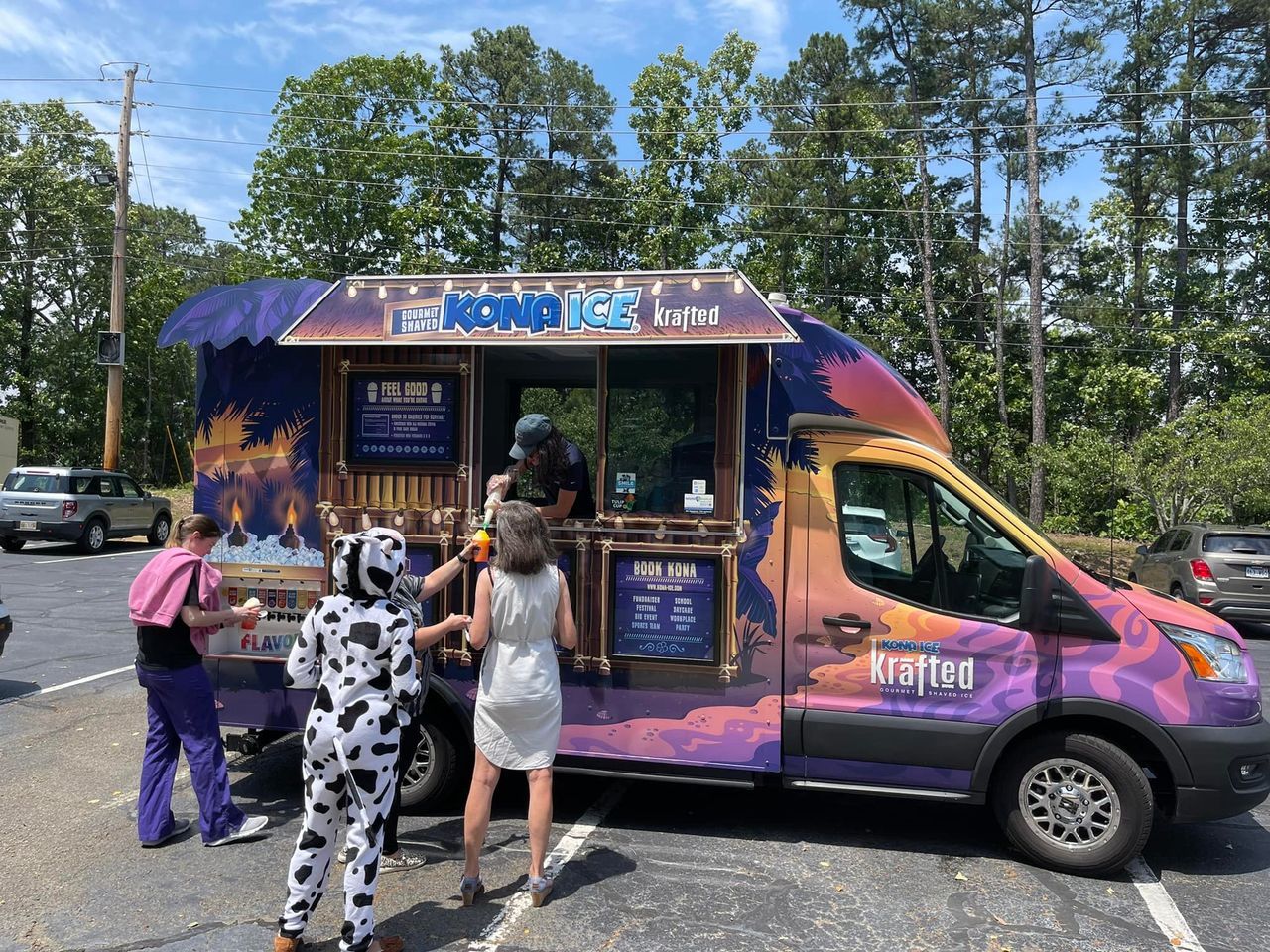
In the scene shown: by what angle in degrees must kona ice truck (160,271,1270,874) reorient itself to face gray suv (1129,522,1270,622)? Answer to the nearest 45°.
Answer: approximately 45° to its left

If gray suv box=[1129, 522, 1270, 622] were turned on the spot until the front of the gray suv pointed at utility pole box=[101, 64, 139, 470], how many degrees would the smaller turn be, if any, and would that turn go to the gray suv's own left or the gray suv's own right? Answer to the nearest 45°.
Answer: approximately 45° to the gray suv's own left

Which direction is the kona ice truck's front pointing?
to the viewer's right

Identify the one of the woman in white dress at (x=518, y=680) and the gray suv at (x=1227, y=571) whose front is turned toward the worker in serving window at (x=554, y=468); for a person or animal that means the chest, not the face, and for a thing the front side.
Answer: the woman in white dress

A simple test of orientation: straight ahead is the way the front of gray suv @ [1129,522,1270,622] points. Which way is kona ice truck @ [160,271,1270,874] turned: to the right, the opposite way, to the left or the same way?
to the right

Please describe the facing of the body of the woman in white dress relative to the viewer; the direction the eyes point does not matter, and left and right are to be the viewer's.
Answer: facing away from the viewer

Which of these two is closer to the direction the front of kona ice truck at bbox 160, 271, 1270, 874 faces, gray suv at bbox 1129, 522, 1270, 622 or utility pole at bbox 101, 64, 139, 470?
the gray suv

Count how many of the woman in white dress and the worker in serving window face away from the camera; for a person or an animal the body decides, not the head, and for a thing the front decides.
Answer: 1

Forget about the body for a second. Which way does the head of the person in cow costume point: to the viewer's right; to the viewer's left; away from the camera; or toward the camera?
away from the camera

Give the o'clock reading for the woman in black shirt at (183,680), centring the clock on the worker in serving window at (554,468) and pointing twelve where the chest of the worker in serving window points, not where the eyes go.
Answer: The woman in black shirt is roughly at 1 o'clock from the worker in serving window.

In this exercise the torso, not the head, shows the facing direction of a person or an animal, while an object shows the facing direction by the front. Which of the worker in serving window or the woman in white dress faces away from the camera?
the woman in white dress

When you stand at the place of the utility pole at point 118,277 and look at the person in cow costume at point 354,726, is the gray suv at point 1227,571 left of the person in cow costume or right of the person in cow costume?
left

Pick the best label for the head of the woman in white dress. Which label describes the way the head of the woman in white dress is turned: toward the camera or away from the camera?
away from the camera

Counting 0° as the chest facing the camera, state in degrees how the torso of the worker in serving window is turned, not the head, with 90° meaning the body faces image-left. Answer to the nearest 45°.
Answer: approximately 45°
